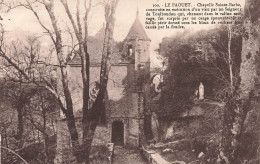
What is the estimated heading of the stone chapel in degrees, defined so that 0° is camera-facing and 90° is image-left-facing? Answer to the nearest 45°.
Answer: approximately 0°
